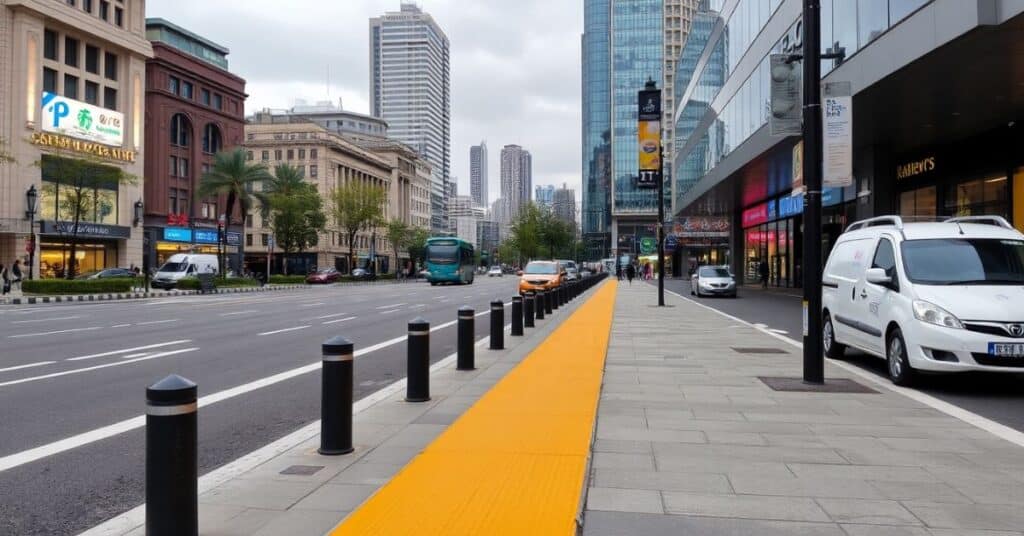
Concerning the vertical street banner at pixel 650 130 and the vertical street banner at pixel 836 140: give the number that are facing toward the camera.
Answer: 2

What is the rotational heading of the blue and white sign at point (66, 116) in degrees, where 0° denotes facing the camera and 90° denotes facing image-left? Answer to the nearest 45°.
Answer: approximately 315°

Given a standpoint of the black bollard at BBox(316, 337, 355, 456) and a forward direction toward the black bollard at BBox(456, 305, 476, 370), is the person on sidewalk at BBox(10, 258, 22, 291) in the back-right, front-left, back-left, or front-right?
front-left

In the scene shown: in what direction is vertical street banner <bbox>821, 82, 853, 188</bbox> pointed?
toward the camera

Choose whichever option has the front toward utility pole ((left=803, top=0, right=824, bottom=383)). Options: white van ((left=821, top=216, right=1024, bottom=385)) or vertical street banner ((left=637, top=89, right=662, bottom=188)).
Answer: the vertical street banner

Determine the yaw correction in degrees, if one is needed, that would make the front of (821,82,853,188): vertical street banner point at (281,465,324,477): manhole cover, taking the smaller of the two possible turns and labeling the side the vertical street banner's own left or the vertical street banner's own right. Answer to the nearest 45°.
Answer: approximately 45° to the vertical street banner's own right

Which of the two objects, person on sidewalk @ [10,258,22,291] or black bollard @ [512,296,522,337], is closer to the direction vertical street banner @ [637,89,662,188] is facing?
the black bollard

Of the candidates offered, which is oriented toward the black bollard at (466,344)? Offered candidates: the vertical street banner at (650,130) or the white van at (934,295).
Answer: the vertical street banner

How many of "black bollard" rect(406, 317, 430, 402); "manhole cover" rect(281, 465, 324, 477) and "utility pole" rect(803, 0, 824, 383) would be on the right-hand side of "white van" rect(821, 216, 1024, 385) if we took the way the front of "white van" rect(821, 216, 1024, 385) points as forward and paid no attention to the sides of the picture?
3

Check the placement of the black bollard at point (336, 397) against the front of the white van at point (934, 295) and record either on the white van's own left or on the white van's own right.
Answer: on the white van's own right

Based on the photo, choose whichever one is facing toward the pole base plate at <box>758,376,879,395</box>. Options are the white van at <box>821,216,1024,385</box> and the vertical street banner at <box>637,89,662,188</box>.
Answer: the vertical street banner

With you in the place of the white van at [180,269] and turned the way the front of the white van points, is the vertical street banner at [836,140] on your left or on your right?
on your left

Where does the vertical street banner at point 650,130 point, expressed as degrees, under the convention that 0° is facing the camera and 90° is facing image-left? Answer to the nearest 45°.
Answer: approximately 0°

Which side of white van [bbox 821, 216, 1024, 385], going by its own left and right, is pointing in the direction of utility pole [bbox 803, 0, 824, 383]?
right

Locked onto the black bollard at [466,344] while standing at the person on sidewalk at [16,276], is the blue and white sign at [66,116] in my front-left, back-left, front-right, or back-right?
back-left
